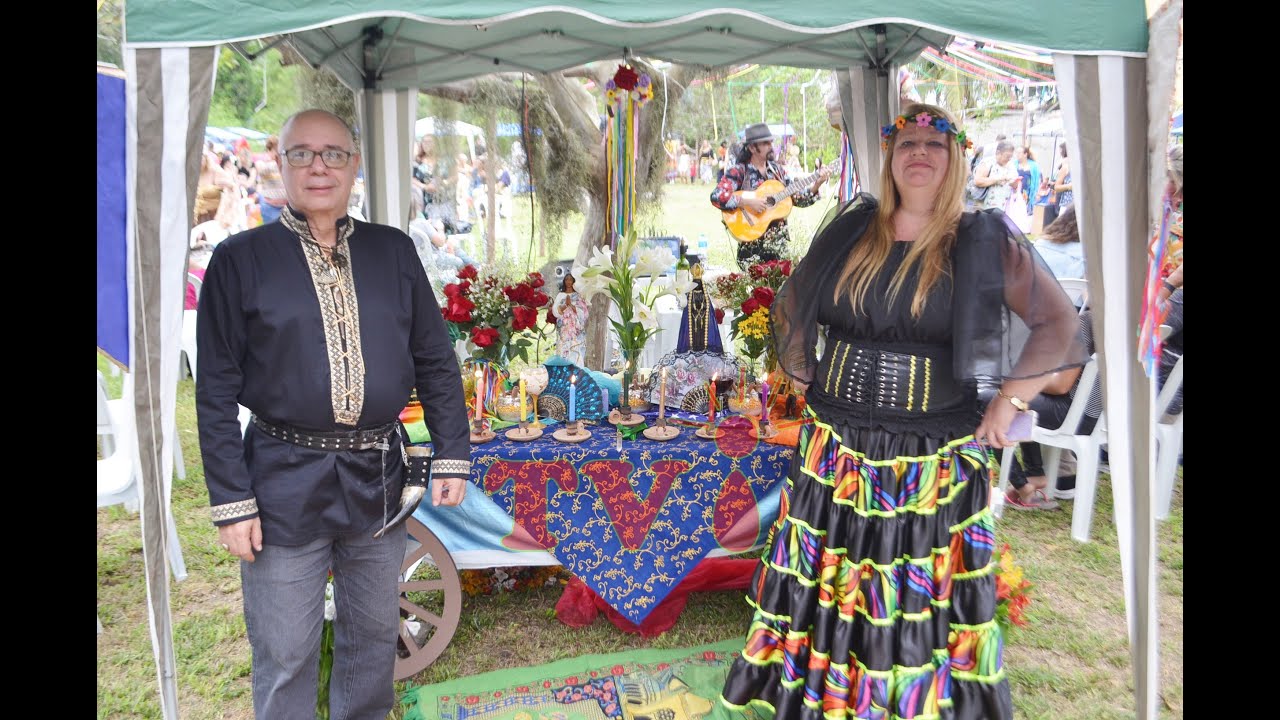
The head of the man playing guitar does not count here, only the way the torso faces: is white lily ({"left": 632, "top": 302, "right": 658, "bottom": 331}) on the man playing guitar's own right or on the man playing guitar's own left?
on the man playing guitar's own right

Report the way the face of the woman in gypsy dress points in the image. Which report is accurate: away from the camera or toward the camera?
toward the camera

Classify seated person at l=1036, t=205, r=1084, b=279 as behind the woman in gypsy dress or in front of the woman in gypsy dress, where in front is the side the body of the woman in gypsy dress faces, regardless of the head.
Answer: behind

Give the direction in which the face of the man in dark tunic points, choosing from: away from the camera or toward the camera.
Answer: toward the camera

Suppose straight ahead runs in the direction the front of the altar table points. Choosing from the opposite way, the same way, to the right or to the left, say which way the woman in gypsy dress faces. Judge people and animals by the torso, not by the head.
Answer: the same way

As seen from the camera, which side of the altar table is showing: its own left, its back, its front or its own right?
front

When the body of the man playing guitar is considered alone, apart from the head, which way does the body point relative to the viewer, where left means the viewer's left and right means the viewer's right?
facing the viewer and to the right of the viewer

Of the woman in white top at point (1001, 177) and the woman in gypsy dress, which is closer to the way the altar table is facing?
the woman in gypsy dress

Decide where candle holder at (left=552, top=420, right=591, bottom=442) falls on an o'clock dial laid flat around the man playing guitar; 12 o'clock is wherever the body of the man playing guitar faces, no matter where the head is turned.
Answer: The candle holder is roughly at 2 o'clock from the man playing guitar.

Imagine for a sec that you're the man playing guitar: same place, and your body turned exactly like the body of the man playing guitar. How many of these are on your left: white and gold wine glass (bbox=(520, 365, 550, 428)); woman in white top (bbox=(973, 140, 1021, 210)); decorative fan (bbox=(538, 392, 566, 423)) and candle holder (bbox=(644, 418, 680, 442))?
1

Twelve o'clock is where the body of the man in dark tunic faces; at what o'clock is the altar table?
The altar table is roughly at 8 o'clock from the man in dark tunic.

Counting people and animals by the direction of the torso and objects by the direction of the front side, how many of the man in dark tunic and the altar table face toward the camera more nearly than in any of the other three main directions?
2

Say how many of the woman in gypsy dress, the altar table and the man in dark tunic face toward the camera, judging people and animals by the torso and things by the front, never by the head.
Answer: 3

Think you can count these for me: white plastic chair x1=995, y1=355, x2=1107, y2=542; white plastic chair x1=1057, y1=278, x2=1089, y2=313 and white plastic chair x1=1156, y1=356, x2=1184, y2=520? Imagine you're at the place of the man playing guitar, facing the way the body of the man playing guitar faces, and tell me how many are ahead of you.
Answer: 3
